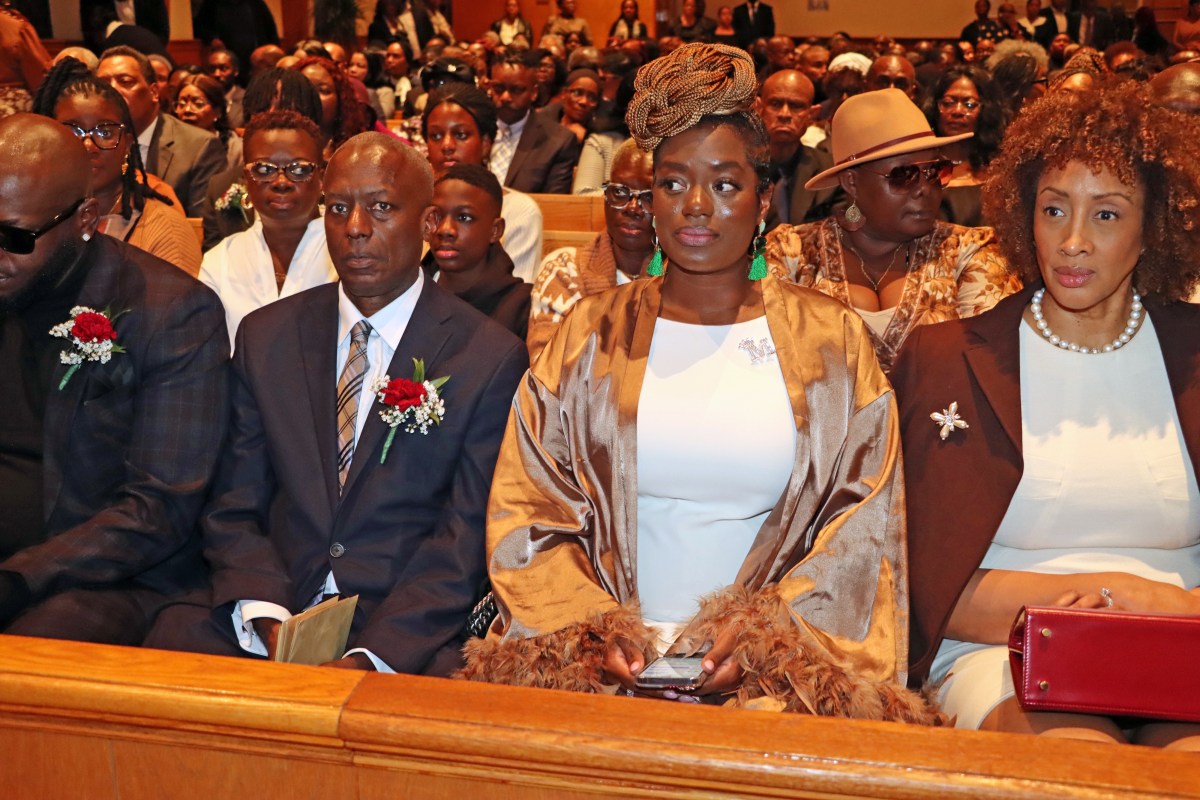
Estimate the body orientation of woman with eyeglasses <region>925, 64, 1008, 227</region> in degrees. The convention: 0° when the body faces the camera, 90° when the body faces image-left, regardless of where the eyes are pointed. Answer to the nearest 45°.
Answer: approximately 0°

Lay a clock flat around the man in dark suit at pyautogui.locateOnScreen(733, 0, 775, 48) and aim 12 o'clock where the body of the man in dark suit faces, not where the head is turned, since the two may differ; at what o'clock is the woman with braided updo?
The woman with braided updo is roughly at 12 o'clock from the man in dark suit.

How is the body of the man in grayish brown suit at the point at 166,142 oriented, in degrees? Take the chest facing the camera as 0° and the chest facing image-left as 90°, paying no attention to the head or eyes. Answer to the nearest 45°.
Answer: approximately 45°

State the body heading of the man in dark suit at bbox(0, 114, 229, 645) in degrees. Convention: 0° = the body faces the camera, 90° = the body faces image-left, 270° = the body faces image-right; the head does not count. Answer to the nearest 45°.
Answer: approximately 45°

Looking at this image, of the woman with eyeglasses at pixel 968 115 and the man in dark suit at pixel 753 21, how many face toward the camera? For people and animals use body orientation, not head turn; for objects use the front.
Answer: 2

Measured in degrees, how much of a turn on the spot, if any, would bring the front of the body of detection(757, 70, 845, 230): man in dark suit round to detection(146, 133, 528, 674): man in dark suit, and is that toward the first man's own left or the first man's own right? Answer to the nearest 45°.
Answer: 0° — they already face them

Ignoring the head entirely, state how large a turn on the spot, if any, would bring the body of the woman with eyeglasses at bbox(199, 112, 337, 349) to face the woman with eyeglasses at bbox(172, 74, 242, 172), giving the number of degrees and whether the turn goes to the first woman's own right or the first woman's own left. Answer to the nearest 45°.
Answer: approximately 180°

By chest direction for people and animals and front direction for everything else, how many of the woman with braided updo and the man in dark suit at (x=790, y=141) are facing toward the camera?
2
